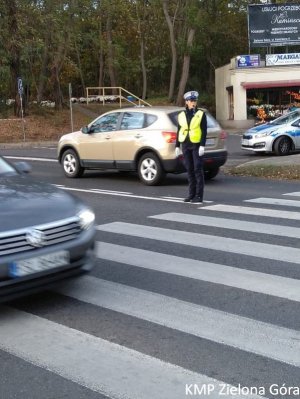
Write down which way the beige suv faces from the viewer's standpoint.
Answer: facing away from the viewer and to the left of the viewer

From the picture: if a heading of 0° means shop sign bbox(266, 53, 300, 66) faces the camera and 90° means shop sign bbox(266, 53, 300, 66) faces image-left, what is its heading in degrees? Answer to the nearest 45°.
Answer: approximately 0°

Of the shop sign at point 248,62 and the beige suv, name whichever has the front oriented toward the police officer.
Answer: the shop sign

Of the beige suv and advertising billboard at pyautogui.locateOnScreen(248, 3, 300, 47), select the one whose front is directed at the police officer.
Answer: the advertising billboard

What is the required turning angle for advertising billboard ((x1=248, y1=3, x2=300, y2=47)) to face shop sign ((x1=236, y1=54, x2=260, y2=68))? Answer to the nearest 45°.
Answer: approximately 45° to its right

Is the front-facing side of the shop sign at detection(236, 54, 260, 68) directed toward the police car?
yes

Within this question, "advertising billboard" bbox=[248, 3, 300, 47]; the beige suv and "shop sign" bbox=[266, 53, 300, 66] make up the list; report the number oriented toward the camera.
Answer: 2

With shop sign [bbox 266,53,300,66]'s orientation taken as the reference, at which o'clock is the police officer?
The police officer is roughly at 12 o'clock from the shop sign.

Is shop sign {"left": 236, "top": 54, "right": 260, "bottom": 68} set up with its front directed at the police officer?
yes

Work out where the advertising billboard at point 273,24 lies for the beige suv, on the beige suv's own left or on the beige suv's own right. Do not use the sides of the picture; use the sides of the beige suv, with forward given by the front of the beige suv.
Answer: on the beige suv's own right

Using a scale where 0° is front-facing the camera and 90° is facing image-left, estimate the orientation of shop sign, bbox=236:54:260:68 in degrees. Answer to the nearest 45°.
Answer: approximately 0°

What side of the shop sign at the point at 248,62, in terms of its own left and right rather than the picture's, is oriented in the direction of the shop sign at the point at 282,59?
left
